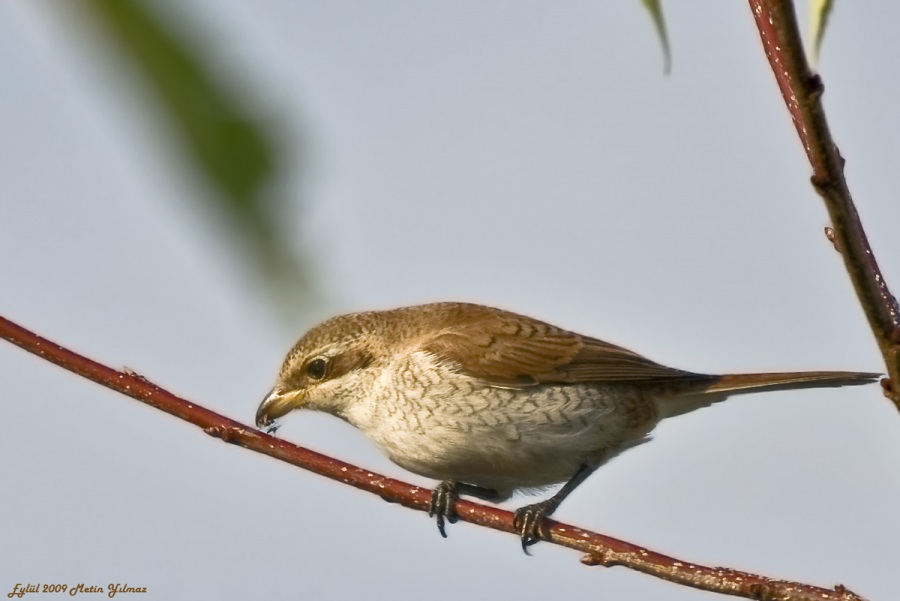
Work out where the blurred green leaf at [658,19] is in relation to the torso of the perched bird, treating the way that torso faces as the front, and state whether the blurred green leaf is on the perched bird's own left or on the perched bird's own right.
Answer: on the perched bird's own left

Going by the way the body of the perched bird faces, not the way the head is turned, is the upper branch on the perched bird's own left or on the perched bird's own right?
on the perched bird's own left

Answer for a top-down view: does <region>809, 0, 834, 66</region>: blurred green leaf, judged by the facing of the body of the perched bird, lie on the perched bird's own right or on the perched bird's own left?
on the perched bird's own left

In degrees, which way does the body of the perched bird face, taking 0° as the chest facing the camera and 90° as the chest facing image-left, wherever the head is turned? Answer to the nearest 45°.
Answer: approximately 90°
